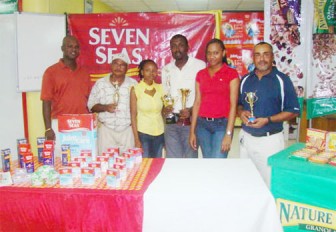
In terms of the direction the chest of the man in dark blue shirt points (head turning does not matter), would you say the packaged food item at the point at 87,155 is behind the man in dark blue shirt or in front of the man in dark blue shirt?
in front

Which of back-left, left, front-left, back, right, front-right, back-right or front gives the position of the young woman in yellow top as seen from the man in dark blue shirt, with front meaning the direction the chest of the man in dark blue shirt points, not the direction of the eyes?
front-right

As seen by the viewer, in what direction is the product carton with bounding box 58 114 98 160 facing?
toward the camera

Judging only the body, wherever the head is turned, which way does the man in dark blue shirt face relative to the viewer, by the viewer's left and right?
facing the viewer and to the left of the viewer

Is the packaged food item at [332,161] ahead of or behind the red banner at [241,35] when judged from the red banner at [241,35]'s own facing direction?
ahead

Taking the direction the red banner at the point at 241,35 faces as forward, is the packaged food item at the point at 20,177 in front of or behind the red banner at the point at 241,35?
in front

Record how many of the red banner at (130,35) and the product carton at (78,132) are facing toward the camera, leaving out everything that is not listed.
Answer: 2

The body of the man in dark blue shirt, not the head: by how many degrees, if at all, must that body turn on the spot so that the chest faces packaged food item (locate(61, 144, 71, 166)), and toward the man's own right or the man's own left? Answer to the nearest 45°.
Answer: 0° — they already face it

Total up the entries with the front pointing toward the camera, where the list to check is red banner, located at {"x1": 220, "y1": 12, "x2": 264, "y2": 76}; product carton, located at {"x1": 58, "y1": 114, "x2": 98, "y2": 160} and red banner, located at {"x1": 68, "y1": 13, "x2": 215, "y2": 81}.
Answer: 3

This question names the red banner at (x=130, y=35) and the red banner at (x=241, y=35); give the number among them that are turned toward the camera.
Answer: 2
